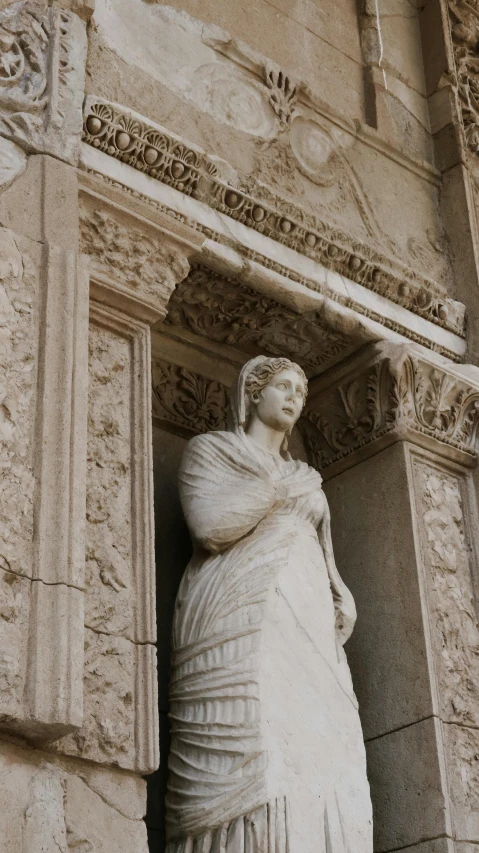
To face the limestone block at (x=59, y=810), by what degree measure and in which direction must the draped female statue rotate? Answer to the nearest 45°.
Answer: approximately 90° to its right

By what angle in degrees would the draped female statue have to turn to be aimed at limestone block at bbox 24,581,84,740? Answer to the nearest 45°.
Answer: approximately 90° to its right

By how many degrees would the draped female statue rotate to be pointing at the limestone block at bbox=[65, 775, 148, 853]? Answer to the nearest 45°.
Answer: approximately 90° to its right

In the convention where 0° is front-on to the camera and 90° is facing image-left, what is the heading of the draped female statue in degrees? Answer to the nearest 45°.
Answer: approximately 315°
